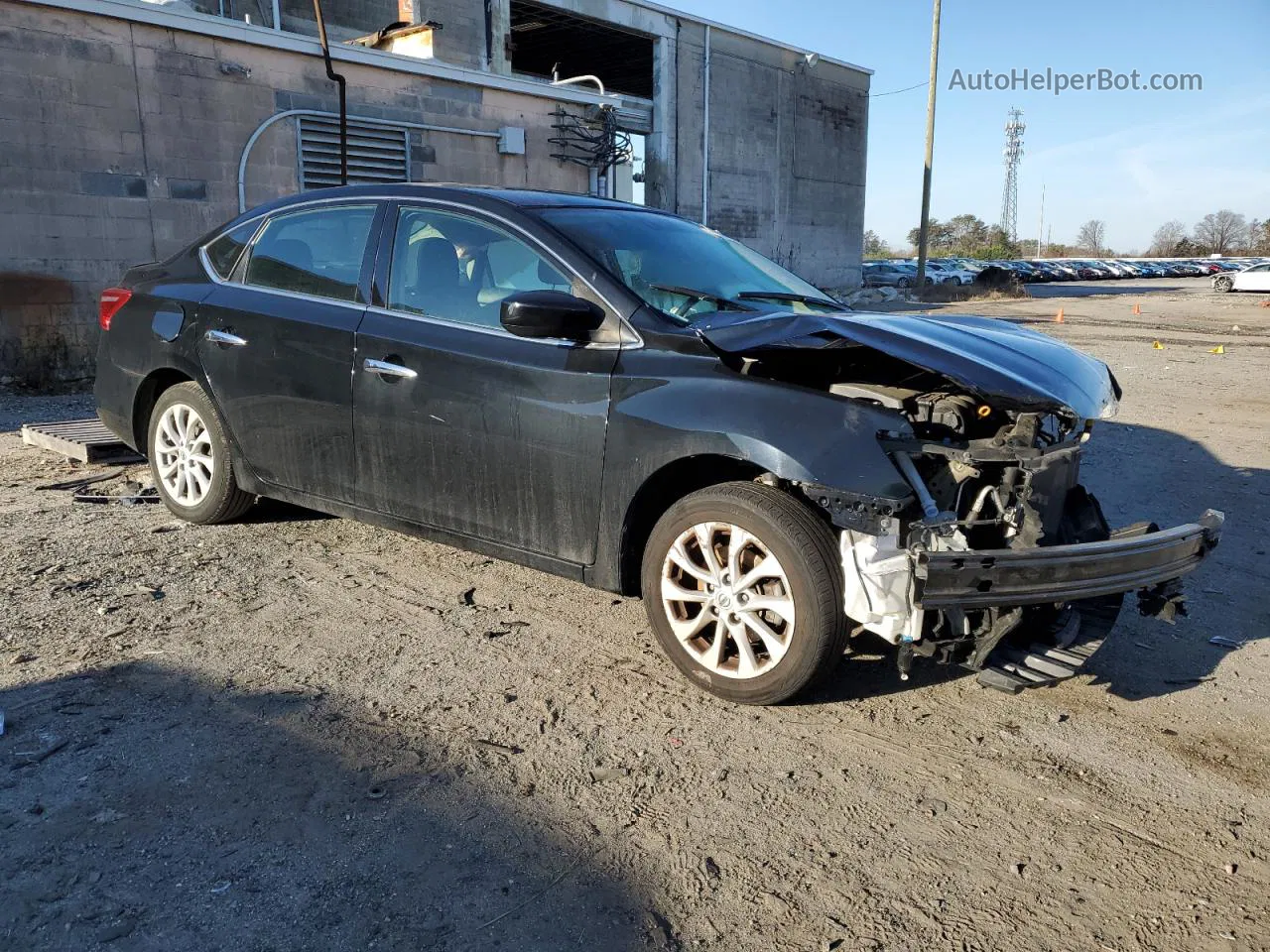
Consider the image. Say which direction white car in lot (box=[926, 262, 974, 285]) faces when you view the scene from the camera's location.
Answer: facing the viewer and to the right of the viewer

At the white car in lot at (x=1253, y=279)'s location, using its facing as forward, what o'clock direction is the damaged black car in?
The damaged black car is roughly at 9 o'clock from the white car in lot.

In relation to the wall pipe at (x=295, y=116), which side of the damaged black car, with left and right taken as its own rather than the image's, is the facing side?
back

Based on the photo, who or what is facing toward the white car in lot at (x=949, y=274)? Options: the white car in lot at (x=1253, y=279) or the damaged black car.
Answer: the white car in lot at (x=1253, y=279)

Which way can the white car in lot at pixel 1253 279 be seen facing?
to the viewer's left

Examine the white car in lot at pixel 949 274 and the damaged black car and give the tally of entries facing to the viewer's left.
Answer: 0

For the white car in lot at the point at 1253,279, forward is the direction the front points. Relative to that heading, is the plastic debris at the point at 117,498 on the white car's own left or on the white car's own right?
on the white car's own left

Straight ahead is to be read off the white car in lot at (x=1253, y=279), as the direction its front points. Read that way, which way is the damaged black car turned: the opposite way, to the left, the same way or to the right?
the opposite way

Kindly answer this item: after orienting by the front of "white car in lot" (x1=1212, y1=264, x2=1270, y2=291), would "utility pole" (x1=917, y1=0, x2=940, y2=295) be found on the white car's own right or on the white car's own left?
on the white car's own left

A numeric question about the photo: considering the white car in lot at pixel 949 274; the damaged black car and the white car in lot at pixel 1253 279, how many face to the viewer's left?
1

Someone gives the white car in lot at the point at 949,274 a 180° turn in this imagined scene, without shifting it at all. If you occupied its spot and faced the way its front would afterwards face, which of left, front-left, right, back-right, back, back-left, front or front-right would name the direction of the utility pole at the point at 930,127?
back-left

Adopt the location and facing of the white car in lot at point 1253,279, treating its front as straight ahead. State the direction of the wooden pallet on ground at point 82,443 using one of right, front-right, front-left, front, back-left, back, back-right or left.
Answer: left

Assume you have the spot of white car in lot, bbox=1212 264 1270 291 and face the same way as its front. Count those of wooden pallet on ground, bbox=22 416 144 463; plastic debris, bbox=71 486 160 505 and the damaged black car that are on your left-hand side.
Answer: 3

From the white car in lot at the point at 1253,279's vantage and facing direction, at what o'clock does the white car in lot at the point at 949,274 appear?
the white car in lot at the point at 949,274 is roughly at 12 o'clock from the white car in lot at the point at 1253,279.
